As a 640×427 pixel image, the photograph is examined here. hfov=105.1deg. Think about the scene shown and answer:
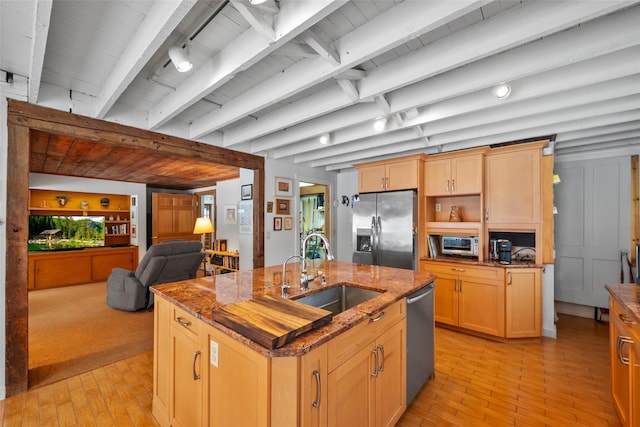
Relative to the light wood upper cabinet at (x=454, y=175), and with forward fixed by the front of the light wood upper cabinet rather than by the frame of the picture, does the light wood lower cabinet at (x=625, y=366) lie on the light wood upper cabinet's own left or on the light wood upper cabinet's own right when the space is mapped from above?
on the light wood upper cabinet's own left

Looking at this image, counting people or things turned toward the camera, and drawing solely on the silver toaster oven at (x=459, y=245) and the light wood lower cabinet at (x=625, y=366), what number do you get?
1

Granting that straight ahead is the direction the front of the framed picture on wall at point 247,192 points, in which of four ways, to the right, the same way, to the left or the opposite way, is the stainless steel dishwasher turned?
to the left

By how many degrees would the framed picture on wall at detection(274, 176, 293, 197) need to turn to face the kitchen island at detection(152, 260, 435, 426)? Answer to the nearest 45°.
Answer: approximately 45° to its right

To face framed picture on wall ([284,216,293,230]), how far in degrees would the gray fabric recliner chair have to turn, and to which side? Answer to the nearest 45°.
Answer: approximately 135° to its right

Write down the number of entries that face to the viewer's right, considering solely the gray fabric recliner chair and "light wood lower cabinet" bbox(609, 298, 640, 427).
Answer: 0

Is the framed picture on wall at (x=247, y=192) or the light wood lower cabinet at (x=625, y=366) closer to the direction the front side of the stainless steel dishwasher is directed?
the light wood lower cabinet

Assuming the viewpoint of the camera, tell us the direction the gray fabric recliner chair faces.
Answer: facing away from the viewer and to the left of the viewer

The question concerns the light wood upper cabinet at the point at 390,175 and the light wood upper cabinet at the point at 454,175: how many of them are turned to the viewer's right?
0

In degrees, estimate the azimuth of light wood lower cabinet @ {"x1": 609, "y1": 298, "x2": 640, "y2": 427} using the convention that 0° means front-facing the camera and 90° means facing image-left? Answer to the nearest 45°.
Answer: approximately 90°

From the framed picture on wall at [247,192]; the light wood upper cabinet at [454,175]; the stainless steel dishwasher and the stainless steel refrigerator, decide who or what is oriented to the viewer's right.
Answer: the stainless steel dishwasher

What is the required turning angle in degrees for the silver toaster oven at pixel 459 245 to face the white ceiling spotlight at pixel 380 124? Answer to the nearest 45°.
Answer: approximately 45° to its right

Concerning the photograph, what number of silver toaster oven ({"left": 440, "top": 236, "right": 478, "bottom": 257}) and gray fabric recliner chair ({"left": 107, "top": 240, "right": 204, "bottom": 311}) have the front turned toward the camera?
1

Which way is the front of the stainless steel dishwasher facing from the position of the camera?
facing to the right of the viewer
